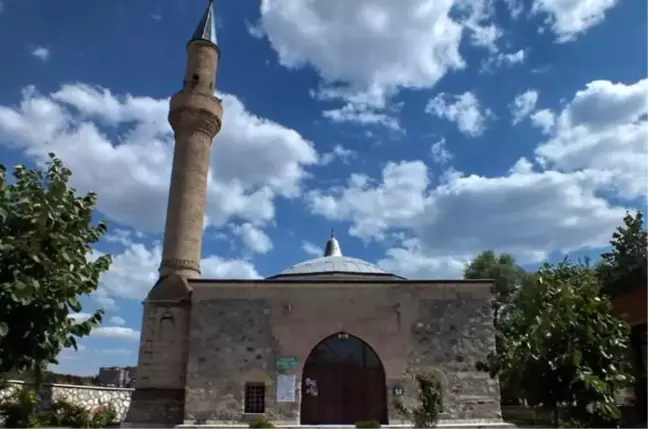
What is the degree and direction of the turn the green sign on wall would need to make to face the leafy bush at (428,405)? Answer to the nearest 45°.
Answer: approximately 45° to its left

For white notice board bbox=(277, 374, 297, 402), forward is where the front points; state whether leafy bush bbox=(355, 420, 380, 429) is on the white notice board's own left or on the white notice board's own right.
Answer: on the white notice board's own left

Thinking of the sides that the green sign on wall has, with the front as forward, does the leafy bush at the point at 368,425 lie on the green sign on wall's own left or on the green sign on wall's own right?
on the green sign on wall's own left

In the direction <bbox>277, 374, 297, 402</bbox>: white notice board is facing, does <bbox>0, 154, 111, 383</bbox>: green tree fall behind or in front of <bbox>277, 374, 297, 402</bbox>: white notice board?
in front

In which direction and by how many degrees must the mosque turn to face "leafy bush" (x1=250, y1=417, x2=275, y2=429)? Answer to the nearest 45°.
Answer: approximately 45° to its right

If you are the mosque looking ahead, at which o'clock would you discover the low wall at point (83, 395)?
The low wall is roughly at 4 o'clock from the mosque.

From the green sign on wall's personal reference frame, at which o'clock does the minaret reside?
The minaret is roughly at 4 o'clock from the green sign on wall.

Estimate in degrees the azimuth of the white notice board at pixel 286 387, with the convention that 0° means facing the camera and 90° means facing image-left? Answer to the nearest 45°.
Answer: approximately 0°

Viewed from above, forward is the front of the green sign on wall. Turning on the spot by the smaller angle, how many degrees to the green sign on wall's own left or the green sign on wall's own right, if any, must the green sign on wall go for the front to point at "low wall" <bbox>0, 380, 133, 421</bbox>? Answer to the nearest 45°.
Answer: approximately 135° to the green sign on wall's own right

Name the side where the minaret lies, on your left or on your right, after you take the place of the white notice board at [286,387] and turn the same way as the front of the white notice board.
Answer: on your right

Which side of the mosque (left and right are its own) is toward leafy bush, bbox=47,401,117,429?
right

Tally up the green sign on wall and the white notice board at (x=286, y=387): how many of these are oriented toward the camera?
2
